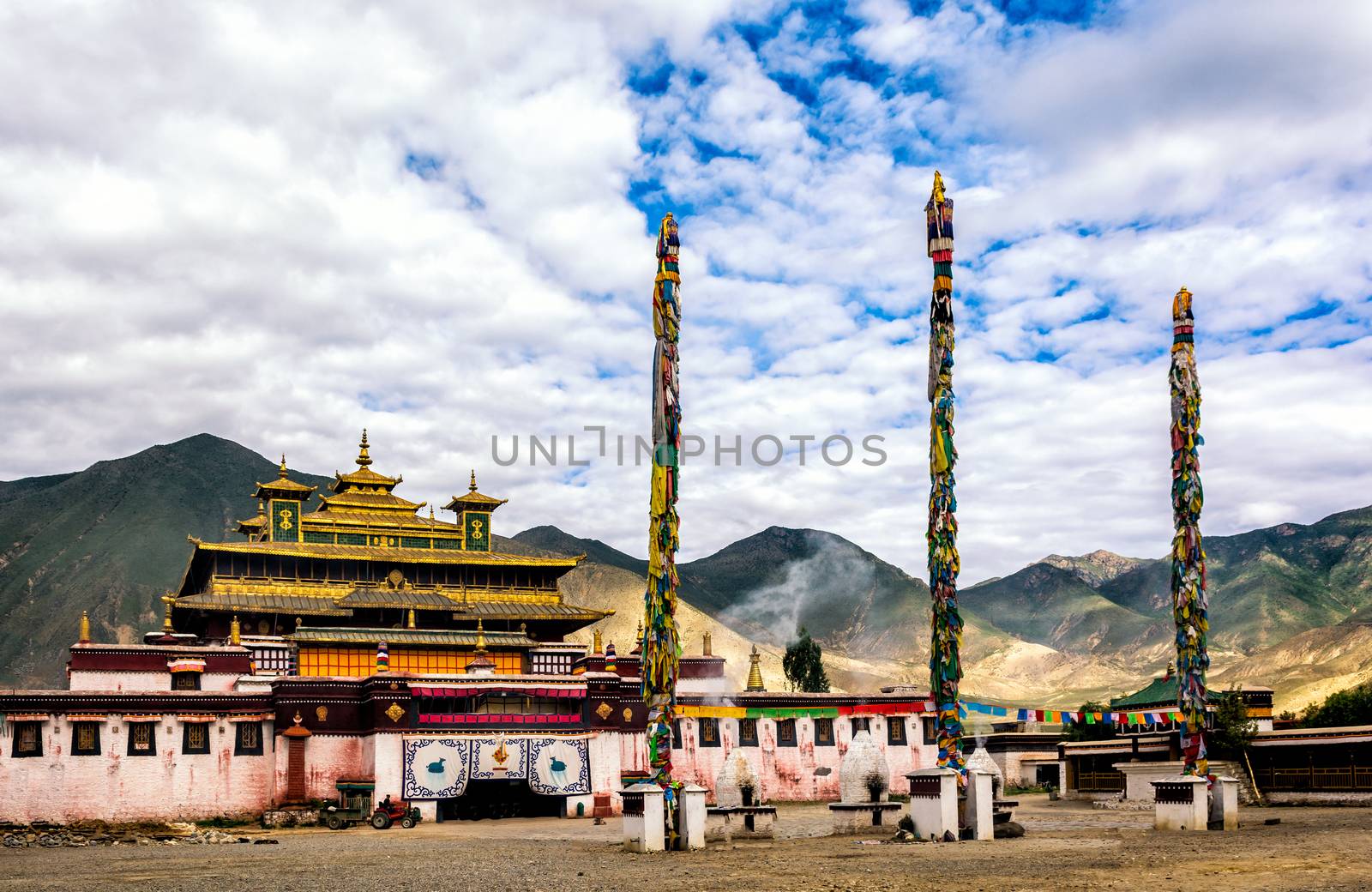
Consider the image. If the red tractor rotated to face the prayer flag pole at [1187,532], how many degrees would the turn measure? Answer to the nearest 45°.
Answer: approximately 45° to its right

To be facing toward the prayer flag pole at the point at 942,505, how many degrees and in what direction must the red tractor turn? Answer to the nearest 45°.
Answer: approximately 45° to its right

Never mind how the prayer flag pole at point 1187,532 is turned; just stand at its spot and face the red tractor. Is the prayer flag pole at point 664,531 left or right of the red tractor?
left

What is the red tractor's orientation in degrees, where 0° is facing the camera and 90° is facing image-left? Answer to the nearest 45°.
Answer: approximately 270°

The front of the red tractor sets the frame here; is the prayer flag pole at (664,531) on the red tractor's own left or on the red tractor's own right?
on the red tractor's own right
